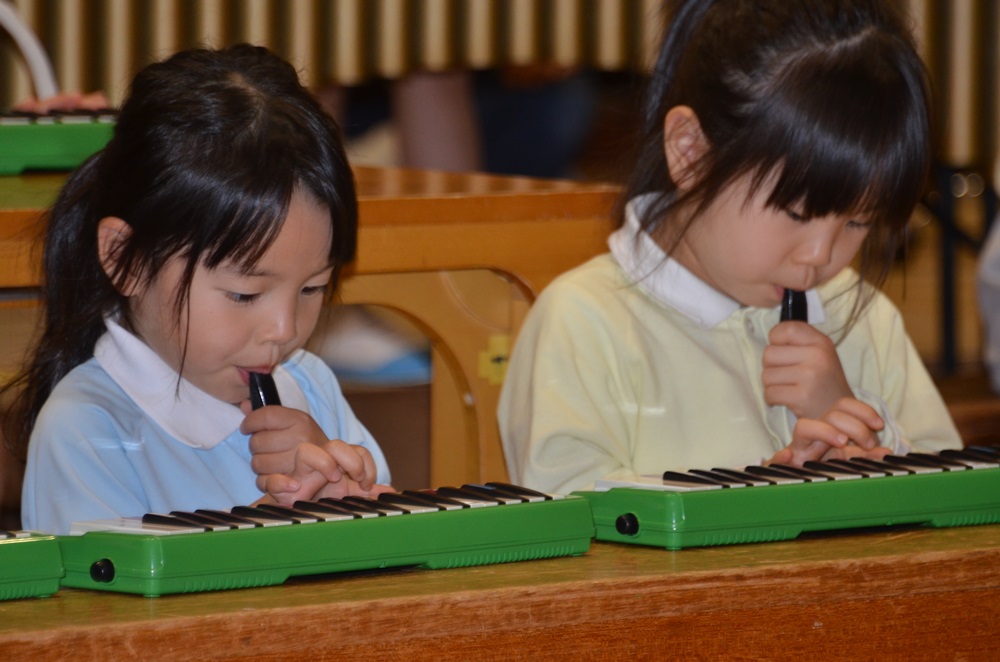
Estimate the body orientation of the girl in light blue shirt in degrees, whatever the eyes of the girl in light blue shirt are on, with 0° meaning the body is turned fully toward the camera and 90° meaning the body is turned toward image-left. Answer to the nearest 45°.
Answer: approximately 315°

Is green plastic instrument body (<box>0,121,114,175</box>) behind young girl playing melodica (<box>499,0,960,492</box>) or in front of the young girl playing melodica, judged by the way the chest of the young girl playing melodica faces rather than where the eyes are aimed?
behind

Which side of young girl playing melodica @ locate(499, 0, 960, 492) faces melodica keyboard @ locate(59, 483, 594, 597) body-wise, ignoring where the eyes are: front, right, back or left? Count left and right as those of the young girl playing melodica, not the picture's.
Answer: right

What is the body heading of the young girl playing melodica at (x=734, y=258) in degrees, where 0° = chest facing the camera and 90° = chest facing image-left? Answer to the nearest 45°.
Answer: approximately 315°

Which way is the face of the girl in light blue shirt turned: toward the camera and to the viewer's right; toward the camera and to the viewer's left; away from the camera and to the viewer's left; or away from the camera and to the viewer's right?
toward the camera and to the viewer's right

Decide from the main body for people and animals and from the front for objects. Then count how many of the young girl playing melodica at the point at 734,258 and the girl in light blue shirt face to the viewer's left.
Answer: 0

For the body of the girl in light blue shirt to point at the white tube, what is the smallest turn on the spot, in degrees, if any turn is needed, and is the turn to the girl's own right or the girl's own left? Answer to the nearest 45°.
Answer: approximately 135° to the girl's own left

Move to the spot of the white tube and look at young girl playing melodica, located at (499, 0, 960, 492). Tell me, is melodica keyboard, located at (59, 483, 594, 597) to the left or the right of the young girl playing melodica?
right

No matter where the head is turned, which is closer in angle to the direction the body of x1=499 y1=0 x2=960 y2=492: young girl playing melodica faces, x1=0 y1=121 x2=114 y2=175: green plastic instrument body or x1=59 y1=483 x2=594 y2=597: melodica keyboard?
the melodica keyboard
